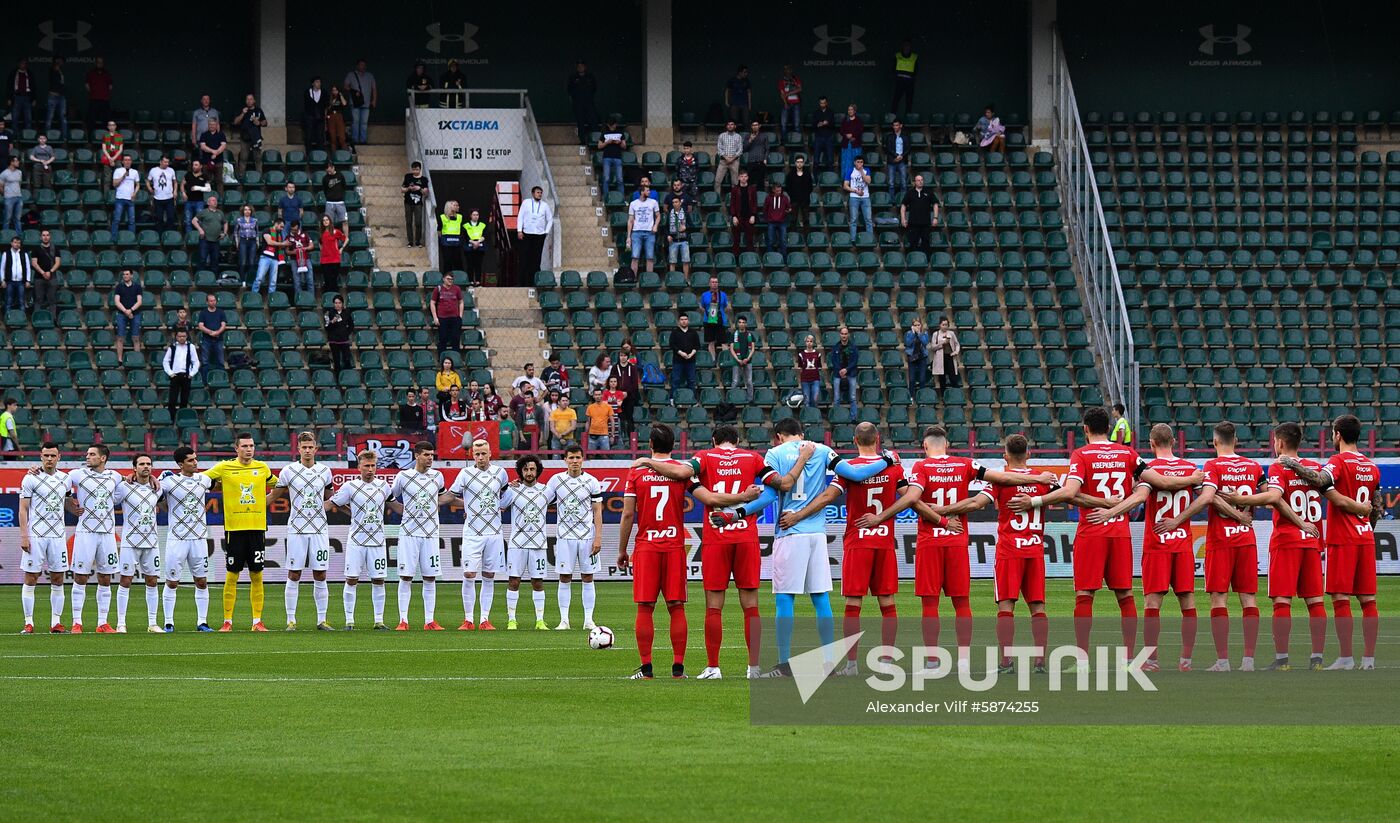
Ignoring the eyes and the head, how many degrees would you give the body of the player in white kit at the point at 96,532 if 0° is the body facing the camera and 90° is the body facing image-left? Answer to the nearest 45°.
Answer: approximately 0°

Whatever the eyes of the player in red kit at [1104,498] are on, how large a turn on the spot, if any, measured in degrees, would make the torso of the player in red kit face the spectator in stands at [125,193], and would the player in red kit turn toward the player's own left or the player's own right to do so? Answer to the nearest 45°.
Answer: approximately 45° to the player's own left

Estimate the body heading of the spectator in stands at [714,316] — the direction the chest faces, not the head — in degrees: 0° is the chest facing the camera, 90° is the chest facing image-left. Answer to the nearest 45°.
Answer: approximately 0°

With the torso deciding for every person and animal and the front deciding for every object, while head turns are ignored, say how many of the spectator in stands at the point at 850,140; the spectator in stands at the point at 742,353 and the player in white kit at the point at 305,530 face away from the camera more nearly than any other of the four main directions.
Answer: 0

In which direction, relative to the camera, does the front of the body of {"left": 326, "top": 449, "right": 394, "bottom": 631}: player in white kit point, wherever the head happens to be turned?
toward the camera

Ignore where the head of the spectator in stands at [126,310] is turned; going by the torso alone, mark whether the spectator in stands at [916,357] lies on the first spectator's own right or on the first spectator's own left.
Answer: on the first spectator's own left

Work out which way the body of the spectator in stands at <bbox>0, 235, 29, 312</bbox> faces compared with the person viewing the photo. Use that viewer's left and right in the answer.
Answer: facing the viewer

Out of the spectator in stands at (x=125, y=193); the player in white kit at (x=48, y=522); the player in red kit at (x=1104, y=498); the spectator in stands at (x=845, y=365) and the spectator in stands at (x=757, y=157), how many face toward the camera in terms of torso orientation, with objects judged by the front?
4

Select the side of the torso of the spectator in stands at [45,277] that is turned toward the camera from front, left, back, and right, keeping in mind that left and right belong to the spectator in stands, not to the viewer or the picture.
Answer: front

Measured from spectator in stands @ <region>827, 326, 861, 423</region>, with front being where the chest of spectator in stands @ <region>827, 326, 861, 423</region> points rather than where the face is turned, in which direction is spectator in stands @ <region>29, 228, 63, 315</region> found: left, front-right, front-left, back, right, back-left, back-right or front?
right

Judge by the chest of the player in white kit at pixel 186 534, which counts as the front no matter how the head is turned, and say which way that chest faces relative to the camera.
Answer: toward the camera
